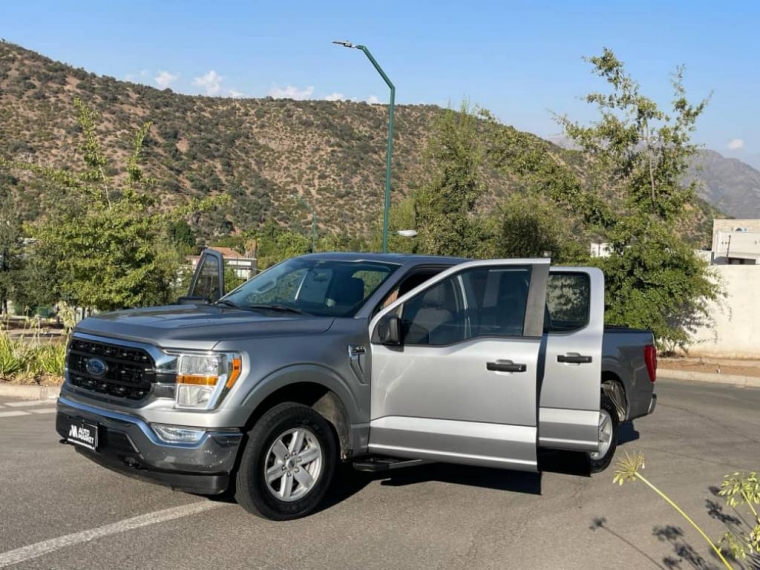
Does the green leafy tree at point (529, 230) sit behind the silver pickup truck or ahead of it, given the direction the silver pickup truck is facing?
behind

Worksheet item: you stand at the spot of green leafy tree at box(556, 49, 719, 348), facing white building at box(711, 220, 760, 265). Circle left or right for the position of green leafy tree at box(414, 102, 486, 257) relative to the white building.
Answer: left

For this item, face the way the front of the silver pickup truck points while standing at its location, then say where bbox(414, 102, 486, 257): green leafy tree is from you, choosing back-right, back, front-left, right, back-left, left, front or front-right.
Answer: back-right

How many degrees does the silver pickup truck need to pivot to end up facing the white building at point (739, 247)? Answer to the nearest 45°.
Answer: approximately 180°

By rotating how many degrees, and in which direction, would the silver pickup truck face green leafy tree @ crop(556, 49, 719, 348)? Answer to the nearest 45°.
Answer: approximately 180°

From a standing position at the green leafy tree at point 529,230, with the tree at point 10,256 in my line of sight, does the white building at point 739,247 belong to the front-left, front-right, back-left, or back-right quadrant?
back-right

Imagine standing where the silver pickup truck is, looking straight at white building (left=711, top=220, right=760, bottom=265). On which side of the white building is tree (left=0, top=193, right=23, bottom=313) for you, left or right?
left

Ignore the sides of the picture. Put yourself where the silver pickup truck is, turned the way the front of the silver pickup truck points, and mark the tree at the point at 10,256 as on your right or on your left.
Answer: on your right

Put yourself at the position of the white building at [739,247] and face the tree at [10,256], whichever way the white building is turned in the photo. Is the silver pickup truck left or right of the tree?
left

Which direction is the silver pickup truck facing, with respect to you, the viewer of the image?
facing the viewer and to the left of the viewer

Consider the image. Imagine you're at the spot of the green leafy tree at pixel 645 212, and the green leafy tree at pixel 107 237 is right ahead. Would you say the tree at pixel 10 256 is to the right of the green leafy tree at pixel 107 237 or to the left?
right

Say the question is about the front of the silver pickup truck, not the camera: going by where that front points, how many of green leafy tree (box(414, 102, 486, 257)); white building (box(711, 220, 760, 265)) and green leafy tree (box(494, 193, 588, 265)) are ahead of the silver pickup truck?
0

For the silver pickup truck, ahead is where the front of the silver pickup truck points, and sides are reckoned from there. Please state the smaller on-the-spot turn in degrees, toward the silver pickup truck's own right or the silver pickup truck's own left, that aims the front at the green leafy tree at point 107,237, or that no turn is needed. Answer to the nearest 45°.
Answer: approximately 90° to the silver pickup truck's own right
